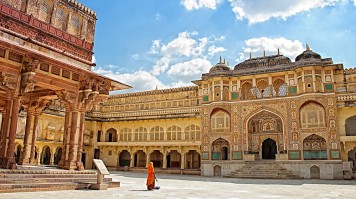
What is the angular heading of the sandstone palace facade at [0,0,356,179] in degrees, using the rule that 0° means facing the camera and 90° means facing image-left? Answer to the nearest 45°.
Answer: approximately 0°
